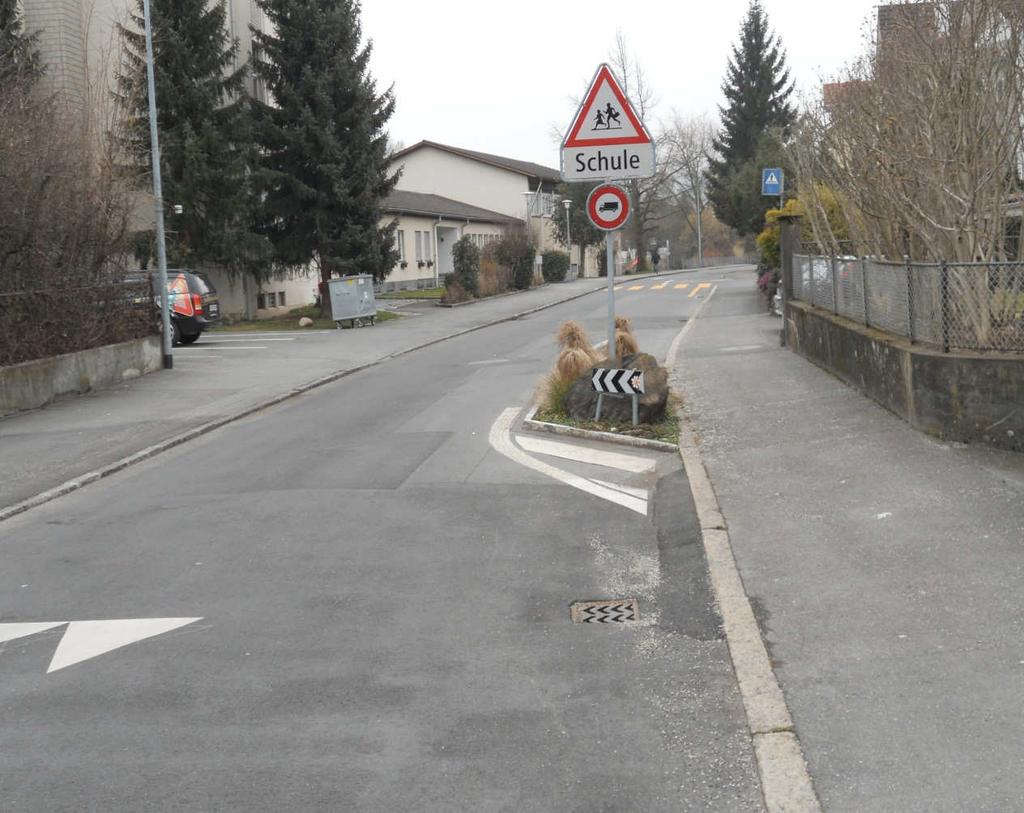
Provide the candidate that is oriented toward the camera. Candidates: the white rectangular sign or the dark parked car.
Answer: the white rectangular sign

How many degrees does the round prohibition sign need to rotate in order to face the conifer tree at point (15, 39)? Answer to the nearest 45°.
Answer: approximately 135° to its right

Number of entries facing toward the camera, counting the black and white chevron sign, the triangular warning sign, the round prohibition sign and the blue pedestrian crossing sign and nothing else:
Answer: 4

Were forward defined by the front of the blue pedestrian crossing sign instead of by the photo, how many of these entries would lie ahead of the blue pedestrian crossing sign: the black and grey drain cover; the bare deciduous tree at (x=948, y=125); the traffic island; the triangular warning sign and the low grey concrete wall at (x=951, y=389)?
5

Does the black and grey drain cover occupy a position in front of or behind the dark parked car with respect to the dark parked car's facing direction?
behind

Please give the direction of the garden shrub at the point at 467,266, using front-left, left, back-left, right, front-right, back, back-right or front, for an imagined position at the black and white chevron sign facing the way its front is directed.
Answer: back

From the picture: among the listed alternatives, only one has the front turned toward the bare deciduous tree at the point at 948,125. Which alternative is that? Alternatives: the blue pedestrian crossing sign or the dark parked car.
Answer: the blue pedestrian crossing sign

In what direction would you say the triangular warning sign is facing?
toward the camera

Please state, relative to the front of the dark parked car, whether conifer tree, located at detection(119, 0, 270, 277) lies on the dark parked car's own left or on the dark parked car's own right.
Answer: on the dark parked car's own right

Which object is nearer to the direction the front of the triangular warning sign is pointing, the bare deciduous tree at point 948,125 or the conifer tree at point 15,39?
the bare deciduous tree

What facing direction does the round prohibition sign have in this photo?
toward the camera

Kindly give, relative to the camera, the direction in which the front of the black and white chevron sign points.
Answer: facing the viewer

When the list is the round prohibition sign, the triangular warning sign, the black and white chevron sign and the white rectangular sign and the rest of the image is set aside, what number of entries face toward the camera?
4

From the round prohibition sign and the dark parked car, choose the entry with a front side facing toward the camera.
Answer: the round prohibition sign

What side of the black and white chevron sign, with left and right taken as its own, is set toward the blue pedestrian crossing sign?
back

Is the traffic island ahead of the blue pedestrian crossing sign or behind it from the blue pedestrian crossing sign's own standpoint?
ahead

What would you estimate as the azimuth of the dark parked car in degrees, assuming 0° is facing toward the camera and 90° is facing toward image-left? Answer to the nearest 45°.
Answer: approximately 135°

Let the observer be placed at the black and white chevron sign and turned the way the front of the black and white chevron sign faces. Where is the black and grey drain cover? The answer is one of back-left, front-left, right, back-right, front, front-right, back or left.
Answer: front

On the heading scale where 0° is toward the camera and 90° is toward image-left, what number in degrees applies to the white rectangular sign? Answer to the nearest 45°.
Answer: approximately 0°

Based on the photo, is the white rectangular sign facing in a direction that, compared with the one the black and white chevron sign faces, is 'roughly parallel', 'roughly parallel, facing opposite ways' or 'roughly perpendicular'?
roughly parallel
